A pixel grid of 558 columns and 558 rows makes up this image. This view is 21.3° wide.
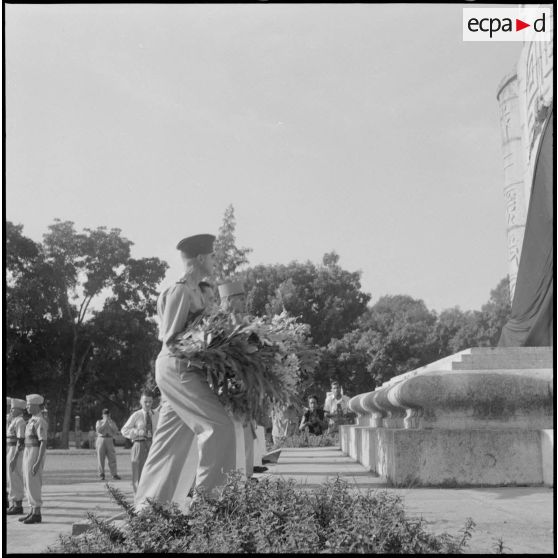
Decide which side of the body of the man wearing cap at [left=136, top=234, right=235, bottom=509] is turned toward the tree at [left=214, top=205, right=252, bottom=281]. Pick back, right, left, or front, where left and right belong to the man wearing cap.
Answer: left

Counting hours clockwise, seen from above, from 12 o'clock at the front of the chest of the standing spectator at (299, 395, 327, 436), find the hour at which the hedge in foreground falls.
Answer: The hedge in foreground is roughly at 12 o'clock from the standing spectator.

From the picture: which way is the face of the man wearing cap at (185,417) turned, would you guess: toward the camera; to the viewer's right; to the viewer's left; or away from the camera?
to the viewer's right

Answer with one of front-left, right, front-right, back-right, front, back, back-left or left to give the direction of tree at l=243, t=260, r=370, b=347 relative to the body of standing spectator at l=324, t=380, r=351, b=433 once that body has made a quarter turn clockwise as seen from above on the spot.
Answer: right

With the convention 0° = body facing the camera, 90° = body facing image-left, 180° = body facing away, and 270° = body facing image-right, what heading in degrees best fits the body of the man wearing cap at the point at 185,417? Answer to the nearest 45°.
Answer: approximately 270°

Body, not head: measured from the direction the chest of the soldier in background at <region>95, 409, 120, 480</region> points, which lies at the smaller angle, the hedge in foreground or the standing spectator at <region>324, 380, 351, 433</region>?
the hedge in foreground

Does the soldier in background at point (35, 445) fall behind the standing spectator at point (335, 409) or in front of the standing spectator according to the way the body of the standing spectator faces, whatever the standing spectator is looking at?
in front

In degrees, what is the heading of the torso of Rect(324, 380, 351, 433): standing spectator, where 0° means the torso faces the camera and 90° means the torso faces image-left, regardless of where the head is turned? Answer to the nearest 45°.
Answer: approximately 0°

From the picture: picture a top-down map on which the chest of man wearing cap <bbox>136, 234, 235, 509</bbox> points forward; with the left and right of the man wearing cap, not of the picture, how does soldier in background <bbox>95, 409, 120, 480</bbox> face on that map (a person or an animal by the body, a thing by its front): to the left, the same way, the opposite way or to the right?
to the right

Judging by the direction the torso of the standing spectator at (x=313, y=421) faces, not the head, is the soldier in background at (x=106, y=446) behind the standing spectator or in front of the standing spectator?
in front

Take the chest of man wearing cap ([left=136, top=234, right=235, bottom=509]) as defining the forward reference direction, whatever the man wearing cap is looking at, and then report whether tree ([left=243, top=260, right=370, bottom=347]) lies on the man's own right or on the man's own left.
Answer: on the man's own left
